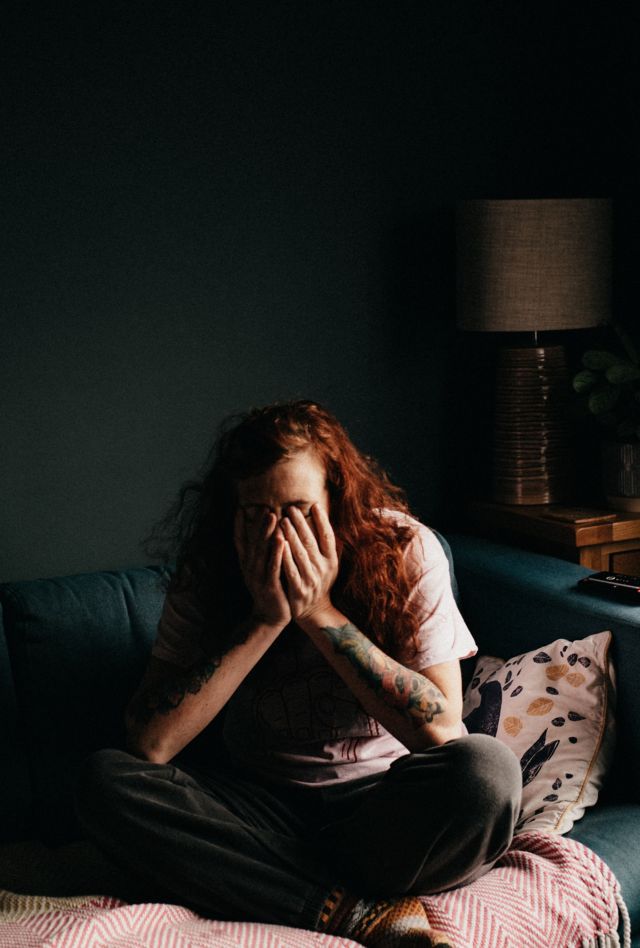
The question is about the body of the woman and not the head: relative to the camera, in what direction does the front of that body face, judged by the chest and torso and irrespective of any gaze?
toward the camera

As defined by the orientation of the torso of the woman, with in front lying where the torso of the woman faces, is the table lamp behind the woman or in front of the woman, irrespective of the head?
behind

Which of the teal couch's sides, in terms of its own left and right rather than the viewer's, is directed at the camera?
front

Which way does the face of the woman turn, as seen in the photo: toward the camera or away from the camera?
toward the camera

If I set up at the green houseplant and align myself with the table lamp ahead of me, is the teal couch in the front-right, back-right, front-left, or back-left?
front-left
